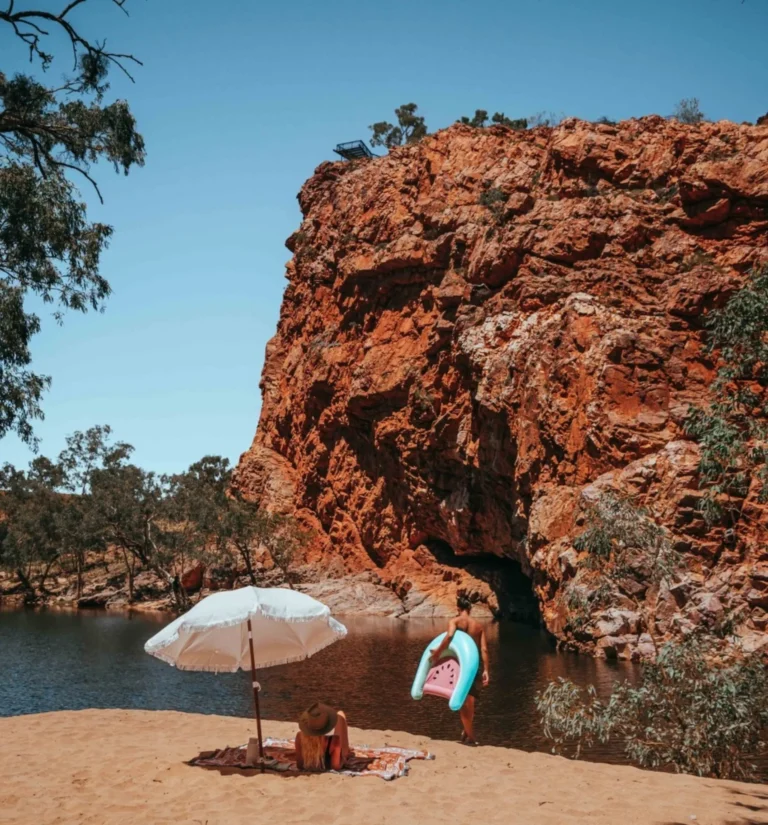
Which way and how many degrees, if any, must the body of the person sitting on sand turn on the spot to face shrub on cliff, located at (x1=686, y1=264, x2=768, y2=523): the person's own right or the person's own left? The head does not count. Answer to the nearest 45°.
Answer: approximately 90° to the person's own right

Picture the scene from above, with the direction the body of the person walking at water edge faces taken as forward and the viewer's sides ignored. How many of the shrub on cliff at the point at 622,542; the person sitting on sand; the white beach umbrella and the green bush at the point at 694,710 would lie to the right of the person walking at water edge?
2

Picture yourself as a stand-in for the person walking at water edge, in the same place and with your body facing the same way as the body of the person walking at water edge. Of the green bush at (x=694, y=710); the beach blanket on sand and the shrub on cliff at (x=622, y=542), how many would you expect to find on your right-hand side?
2

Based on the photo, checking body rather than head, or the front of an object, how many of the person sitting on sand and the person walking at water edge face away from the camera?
2

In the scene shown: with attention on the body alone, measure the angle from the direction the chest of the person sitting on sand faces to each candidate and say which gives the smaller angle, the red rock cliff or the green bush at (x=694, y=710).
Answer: the red rock cliff

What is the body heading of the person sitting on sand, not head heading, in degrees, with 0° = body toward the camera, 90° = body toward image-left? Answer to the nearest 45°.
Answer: approximately 180°

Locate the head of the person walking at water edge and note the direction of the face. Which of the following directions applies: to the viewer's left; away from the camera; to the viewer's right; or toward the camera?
away from the camera

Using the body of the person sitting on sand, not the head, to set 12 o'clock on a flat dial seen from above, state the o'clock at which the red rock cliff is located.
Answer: The red rock cliff is roughly at 1 o'clock from the person sitting on sand.

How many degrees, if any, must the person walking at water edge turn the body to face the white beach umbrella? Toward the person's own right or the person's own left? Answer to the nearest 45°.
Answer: approximately 90° to the person's own left

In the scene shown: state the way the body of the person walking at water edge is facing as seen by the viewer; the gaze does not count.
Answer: away from the camera

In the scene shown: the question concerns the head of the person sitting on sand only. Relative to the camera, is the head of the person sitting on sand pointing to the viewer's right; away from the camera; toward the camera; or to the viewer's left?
away from the camera
